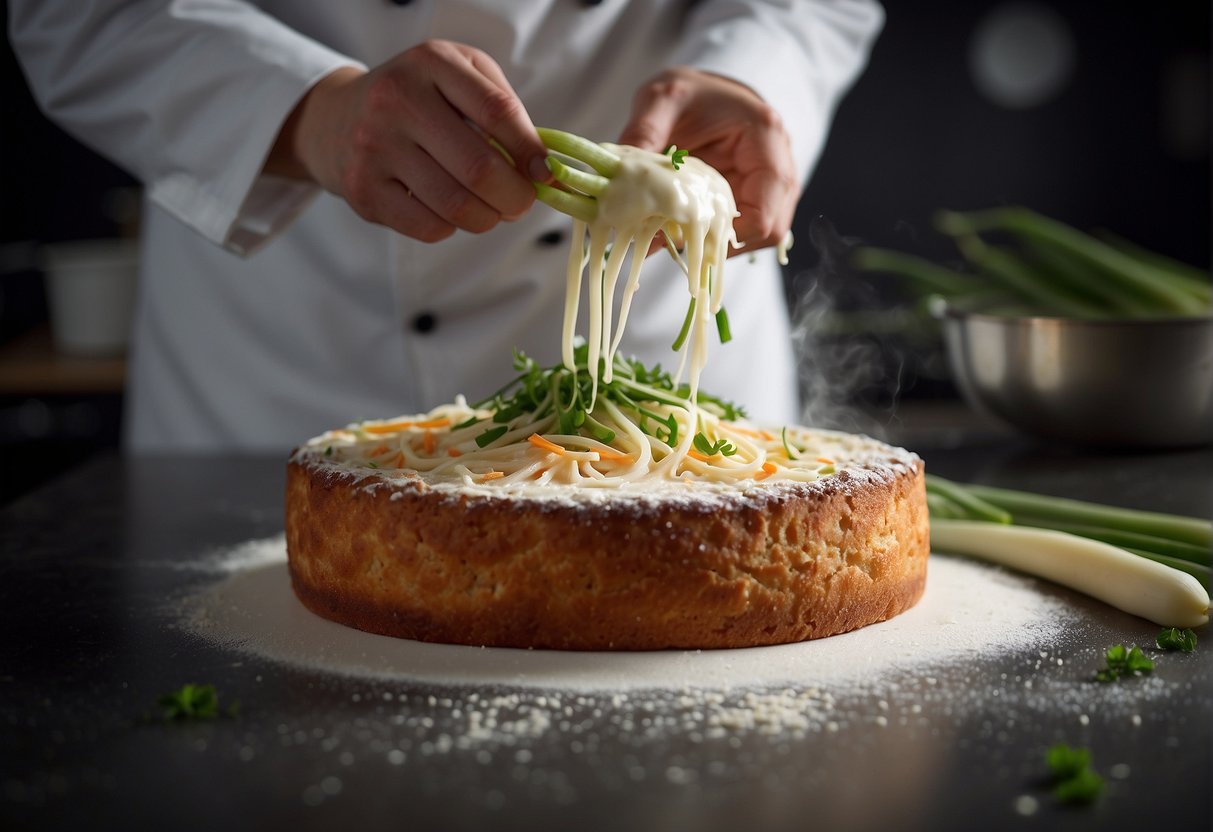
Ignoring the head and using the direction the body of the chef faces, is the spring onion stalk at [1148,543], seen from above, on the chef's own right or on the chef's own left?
on the chef's own left

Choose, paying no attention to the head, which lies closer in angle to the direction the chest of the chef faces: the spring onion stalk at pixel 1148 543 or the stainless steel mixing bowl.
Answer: the spring onion stalk

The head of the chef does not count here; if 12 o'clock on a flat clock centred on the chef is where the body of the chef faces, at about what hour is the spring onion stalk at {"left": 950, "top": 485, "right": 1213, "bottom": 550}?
The spring onion stalk is roughly at 10 o'clock from the chef.

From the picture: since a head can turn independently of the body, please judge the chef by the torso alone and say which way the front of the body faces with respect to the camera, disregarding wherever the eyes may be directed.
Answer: toward the camera

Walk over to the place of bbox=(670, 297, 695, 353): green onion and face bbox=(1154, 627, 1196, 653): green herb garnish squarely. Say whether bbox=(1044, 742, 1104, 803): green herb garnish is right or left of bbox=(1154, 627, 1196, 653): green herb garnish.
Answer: right

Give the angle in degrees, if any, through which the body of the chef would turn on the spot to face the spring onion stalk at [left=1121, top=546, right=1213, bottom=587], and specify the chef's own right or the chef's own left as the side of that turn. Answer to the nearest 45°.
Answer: approximately 45° to the chef's own left

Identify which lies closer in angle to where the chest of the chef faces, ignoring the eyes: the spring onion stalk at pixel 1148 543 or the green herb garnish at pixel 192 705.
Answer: the green herb garnish

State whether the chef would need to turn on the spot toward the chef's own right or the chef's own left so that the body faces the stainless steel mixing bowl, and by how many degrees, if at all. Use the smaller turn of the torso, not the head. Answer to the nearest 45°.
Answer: approximately 90° to the chef's own left

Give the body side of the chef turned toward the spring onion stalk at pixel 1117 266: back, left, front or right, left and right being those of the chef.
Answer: left

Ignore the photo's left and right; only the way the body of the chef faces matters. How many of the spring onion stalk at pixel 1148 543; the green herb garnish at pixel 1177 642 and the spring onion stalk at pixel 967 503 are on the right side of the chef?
0

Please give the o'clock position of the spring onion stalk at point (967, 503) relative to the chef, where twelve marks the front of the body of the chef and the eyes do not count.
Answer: The spring onion stalk is roughly at 10 o'clock from the chef.

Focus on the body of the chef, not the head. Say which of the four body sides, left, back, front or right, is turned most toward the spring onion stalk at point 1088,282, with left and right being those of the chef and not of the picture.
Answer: left

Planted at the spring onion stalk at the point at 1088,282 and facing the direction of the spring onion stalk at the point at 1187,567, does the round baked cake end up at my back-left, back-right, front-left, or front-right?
front-right

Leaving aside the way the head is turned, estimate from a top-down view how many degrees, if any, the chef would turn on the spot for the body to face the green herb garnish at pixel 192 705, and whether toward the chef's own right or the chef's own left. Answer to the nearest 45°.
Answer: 0° — they already face it
